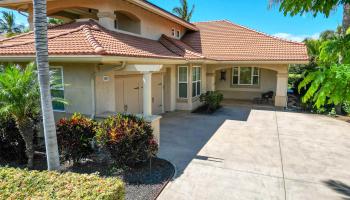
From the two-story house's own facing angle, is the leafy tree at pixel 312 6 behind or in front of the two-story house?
in front

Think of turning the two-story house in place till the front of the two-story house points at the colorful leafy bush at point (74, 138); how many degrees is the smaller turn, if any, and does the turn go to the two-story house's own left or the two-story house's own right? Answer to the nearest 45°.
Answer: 0° — it already faces it

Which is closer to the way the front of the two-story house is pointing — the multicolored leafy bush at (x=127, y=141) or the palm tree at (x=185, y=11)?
the multicolored leafy bush

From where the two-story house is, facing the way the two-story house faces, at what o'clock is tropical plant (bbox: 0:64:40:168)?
The tropical plant is roughly at 1 o'clock from the two-story house.

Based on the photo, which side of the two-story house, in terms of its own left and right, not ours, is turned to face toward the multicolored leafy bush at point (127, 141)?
front

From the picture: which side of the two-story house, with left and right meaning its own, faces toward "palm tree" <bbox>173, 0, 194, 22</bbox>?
back

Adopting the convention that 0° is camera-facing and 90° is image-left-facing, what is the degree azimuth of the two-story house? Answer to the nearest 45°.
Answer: approximately 0°

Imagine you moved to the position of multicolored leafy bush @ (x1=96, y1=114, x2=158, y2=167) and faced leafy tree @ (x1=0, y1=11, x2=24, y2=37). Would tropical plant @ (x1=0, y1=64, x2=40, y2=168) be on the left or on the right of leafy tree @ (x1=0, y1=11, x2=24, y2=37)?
left

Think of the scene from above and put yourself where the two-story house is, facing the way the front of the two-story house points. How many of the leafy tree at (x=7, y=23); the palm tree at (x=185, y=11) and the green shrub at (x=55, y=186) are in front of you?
1

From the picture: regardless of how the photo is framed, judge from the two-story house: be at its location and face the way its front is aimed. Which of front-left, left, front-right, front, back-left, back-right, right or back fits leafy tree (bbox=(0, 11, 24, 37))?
back-right

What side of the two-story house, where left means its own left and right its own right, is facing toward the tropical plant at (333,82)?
left
